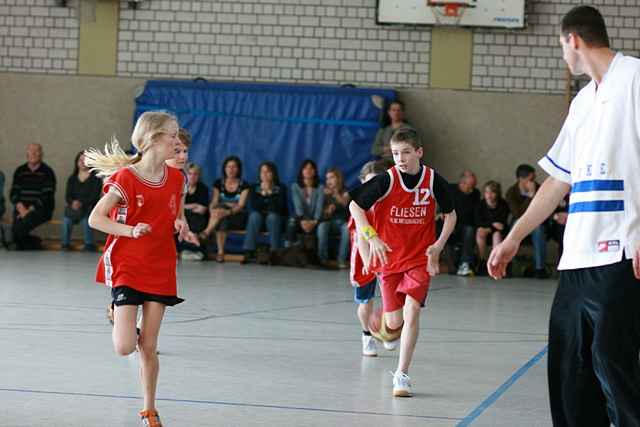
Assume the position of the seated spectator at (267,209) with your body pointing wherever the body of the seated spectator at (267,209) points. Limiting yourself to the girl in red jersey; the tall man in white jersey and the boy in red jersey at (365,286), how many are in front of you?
3

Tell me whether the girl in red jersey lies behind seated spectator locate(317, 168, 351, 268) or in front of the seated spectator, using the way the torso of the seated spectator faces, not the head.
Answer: in front

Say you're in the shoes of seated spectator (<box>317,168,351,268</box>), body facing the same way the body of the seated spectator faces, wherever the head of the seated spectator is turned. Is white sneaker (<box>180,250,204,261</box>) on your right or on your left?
on your right

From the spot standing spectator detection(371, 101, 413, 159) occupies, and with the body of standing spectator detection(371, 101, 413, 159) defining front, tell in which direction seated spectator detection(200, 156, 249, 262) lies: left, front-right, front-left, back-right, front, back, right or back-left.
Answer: right

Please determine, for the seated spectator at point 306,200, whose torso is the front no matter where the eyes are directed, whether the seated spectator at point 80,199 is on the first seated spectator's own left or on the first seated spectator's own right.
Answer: on the first seated spectator's own right

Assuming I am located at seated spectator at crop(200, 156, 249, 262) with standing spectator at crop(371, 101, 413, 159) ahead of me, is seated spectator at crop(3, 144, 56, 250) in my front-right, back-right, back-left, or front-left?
back-left

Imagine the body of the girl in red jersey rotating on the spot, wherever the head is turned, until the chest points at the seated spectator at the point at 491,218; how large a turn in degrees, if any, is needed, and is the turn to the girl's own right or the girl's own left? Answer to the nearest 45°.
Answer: approximately 90° to the girl's own left

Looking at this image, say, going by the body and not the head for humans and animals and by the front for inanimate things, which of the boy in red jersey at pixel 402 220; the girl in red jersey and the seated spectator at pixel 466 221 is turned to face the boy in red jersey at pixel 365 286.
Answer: the seated spectator

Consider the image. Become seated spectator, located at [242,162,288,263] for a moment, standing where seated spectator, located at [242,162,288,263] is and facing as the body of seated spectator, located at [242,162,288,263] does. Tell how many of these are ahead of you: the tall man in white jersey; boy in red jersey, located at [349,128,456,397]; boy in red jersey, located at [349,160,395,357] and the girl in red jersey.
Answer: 4

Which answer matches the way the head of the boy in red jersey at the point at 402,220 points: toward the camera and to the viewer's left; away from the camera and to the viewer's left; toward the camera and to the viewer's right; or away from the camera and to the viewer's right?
toward the camera and to the viewer's left
